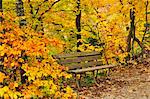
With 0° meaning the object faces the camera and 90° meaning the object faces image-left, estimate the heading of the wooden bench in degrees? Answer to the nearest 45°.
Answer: approximately 315°
